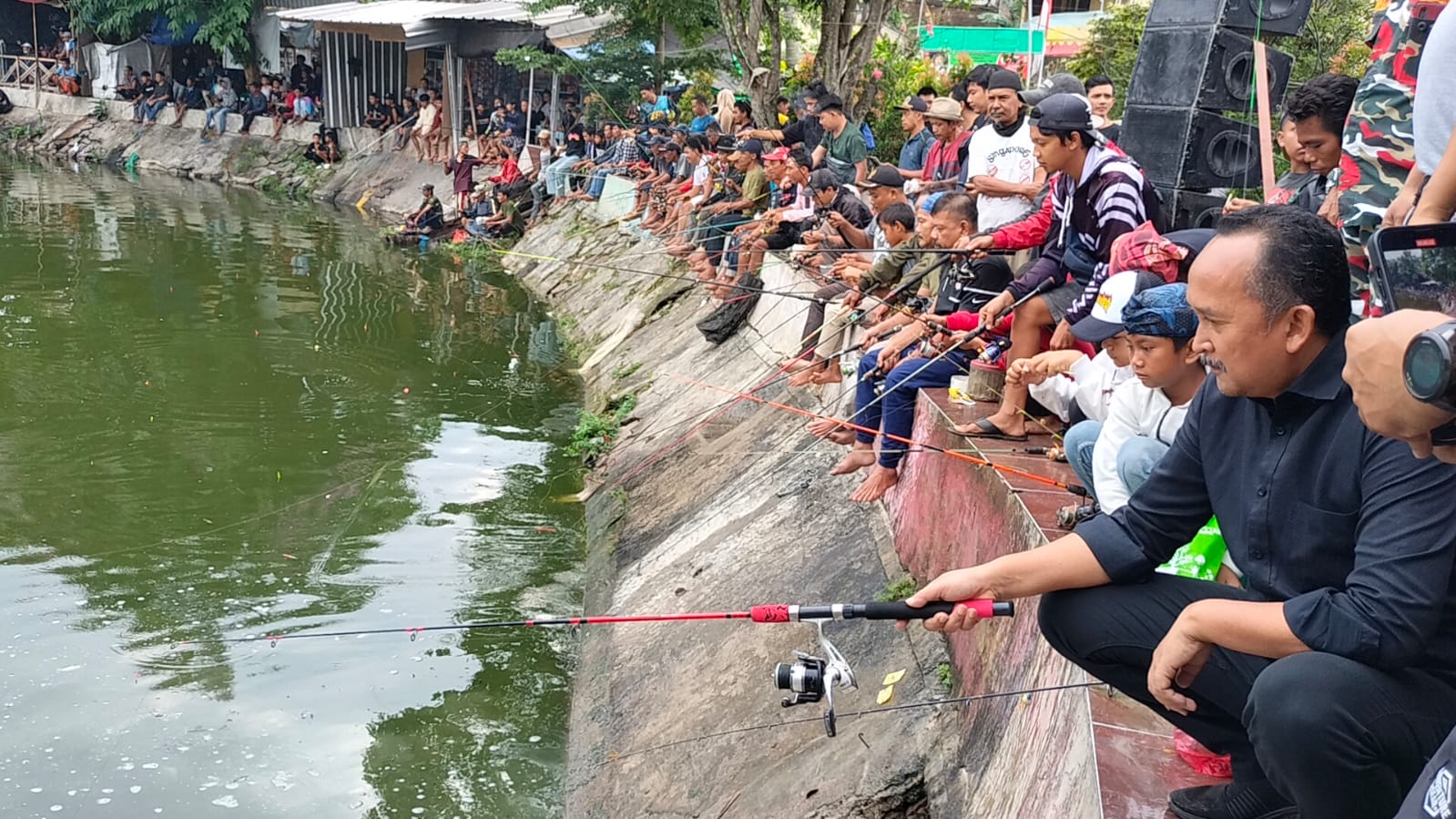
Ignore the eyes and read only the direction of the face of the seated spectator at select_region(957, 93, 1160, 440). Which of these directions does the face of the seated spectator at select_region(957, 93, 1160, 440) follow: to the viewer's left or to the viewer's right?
to the viewer's left

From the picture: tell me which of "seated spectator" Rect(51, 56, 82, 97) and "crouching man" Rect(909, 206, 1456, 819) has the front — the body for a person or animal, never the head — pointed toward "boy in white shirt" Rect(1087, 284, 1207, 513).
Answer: the seated spectator

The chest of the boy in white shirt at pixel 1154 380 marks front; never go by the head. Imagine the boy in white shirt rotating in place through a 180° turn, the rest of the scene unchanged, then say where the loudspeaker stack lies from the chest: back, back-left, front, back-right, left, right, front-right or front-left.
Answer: front-left

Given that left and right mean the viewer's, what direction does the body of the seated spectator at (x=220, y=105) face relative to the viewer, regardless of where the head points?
facing the viewer and to the left of the viewer

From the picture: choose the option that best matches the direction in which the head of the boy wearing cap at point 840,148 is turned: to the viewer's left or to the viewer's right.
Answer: to the viewer's left

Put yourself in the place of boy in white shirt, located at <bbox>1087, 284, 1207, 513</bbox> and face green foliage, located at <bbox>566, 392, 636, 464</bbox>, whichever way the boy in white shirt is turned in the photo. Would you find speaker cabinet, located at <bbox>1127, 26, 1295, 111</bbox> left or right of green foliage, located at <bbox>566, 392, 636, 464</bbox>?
right

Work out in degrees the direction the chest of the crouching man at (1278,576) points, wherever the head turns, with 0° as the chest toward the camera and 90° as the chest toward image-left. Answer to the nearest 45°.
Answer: approximately 45°

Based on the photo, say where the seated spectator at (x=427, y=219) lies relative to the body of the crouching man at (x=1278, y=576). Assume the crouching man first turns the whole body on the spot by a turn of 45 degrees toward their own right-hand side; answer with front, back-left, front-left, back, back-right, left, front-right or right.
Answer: front-right

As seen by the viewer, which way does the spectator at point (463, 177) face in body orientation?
toward the camera

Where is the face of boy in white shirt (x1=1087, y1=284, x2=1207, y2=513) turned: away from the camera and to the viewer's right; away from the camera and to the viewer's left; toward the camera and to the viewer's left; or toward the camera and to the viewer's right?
toward the camera and to the viewer's left
